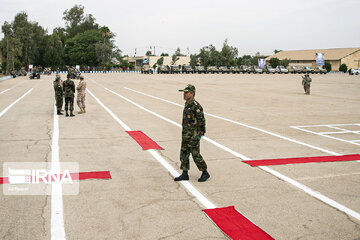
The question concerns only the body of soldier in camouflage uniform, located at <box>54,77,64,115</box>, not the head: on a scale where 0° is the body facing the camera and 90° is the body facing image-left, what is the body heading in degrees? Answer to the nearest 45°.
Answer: approximately 270°

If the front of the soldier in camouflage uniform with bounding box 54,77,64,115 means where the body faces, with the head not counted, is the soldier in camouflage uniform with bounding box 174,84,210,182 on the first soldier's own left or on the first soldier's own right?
on the first soldier's own right

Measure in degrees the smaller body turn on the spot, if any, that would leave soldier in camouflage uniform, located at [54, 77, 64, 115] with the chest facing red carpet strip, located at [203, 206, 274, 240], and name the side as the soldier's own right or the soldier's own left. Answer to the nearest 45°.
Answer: approximately 90° to the soldier's own right

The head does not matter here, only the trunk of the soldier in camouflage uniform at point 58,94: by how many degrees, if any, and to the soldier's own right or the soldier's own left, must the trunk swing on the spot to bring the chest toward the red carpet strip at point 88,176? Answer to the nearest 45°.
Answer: approximately 90° to the soldier's own right

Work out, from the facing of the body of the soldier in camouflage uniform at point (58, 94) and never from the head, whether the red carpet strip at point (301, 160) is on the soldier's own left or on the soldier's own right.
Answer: on the soldier's own right

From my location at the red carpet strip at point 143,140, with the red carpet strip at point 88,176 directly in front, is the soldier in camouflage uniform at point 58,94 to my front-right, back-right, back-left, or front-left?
back-right

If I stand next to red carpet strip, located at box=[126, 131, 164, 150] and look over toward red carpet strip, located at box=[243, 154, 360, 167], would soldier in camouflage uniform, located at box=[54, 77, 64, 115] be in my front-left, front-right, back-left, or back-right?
back-left
